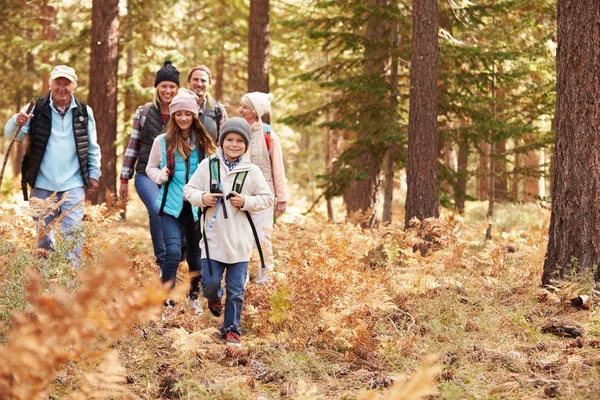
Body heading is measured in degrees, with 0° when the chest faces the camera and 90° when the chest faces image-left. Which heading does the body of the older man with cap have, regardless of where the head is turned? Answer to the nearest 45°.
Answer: approximately 0°

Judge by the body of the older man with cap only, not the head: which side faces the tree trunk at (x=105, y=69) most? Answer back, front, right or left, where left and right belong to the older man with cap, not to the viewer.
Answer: back

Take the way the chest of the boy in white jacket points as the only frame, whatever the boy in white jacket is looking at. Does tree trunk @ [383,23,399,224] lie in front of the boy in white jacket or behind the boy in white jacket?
behind

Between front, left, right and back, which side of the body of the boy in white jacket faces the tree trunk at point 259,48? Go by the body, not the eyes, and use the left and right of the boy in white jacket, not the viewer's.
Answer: back

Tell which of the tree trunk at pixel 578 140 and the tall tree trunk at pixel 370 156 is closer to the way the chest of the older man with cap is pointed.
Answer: the tree trunk

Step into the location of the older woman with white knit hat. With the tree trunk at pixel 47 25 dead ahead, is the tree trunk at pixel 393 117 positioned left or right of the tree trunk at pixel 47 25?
right

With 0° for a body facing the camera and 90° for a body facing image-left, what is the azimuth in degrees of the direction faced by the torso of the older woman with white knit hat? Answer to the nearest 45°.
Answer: approximately 45°

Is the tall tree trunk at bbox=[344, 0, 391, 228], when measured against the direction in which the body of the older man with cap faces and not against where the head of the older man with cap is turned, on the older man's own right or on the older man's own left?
on the older man's own left

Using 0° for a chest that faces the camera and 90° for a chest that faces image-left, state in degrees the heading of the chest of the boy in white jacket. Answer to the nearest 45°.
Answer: approximately 0°

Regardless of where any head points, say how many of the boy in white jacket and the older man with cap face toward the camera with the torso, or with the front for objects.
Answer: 2

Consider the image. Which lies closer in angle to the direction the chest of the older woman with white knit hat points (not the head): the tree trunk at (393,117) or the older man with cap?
the older man with cap

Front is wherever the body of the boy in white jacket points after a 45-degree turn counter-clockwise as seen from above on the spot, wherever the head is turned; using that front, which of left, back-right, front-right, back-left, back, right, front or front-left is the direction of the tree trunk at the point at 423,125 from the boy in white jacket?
left

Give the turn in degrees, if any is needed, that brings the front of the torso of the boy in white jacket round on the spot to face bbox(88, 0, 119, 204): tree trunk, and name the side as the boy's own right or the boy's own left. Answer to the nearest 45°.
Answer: approximately 180°
